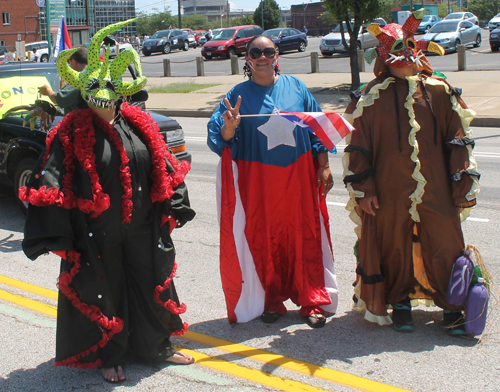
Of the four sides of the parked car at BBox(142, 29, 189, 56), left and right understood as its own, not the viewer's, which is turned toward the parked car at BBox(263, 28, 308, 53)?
left

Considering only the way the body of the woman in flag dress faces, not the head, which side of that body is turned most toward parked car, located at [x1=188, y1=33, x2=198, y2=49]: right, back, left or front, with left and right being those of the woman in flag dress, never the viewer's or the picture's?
back

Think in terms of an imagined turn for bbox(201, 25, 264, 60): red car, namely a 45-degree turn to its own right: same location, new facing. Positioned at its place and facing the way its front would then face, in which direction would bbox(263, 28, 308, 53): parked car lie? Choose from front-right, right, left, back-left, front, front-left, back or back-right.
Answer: back

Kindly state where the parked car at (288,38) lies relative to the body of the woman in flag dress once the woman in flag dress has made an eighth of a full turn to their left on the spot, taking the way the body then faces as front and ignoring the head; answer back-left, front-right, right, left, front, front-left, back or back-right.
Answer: back-left

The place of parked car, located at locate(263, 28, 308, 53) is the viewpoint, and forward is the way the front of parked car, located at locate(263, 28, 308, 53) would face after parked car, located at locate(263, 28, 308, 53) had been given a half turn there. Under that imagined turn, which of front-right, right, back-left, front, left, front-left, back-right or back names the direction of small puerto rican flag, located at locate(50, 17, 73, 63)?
back-right

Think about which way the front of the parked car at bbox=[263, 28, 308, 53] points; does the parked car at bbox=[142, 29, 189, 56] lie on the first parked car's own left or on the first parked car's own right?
on the first parked car's own right
